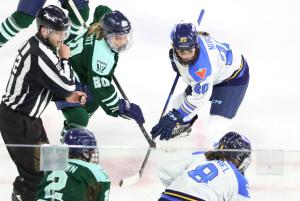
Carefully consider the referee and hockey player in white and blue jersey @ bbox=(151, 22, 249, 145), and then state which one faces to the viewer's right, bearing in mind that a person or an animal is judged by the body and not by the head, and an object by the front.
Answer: the referee

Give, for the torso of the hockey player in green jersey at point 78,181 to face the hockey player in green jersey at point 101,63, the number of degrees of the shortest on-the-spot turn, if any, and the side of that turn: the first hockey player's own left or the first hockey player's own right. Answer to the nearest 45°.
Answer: approximately 45° to the first hockey player's own left

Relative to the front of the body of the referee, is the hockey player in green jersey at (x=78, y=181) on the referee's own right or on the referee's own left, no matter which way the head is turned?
on the referee's own right

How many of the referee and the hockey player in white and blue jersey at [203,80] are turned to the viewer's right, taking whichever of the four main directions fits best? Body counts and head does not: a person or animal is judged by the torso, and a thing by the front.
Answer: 1

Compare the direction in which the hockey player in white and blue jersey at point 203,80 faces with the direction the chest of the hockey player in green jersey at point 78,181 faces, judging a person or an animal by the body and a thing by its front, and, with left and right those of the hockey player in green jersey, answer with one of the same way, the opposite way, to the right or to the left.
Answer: the opposite way

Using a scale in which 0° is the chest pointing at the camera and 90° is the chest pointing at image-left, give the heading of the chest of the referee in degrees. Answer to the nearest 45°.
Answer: approximately 270°

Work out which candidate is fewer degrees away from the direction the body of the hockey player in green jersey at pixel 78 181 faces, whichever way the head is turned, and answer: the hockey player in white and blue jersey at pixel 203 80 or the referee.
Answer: the hockey player in white and blue jersey

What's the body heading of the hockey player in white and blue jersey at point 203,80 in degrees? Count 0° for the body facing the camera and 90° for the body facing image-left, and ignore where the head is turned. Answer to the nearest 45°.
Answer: approximately 45°

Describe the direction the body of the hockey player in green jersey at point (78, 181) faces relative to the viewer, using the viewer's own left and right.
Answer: facing away from the viewer and to the right of the viewer
